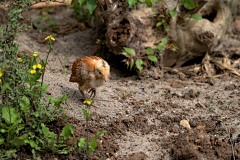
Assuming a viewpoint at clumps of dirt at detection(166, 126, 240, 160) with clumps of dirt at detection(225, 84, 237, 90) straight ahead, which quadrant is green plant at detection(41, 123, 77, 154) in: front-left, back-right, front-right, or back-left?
back-left

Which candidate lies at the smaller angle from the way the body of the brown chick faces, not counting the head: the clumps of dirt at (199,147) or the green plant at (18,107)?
the clumps of dirt

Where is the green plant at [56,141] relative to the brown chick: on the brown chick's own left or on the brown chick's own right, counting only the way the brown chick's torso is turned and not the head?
on the brown chick's own right

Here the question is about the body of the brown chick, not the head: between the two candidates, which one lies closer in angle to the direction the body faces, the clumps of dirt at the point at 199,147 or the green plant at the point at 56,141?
the clumps of dirt
